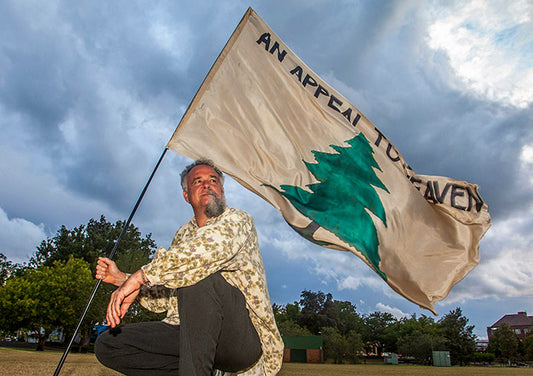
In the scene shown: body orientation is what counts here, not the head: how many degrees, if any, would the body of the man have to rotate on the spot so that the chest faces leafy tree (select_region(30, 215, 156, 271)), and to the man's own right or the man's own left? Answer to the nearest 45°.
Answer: approximately 135° to the man's own right

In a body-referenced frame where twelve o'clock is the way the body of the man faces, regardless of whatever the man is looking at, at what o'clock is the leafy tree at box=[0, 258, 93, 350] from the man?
The leafy tree is roughly at 4 o'clock from the man.

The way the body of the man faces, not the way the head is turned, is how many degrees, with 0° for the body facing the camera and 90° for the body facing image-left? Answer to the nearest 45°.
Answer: approximately 45°
